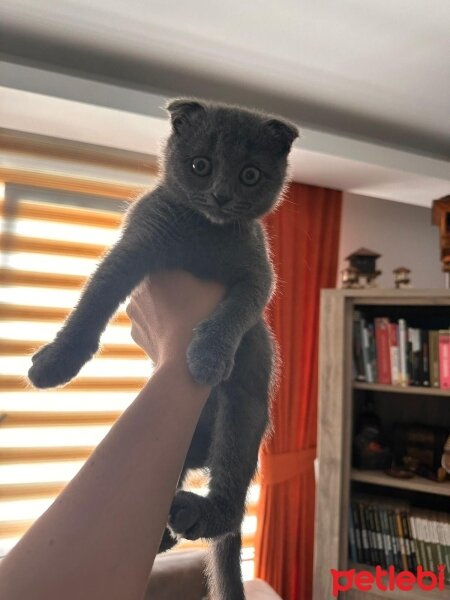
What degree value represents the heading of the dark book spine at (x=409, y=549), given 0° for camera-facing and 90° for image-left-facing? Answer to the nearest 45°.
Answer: approximately 0°

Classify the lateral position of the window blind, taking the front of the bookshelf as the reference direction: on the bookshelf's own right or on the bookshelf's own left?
on the bookshelf's own right
